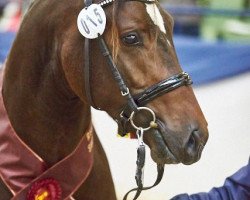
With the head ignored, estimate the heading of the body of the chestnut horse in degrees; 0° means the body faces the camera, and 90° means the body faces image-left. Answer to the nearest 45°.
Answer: approximately 315°
